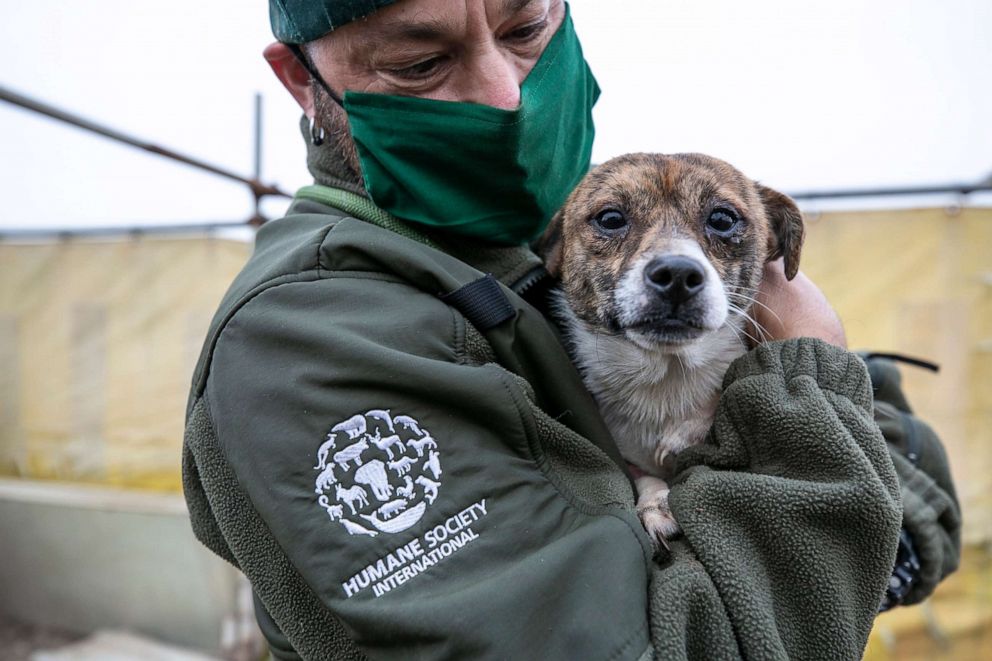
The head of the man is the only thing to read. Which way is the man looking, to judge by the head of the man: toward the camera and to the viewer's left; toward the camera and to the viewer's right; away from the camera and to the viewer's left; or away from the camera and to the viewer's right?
toward the camera and to the viewer's right

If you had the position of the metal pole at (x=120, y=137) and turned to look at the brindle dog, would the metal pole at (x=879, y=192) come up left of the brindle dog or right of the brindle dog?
left

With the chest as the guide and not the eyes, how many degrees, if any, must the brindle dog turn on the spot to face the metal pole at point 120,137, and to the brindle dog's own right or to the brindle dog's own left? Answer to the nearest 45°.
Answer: approximately 90° to the brindle dog's own right

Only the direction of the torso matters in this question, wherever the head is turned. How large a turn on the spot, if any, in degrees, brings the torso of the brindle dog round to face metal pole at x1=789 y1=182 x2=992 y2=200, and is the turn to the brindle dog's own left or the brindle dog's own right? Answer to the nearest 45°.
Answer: approximately 180°

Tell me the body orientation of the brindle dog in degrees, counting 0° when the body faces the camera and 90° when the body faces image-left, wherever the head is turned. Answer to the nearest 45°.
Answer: approximately 0°
